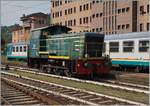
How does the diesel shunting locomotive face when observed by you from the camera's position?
facing the viewer and to the right of the viewer

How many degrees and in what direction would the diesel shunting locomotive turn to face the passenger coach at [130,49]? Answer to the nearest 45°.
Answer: approximately 90° to its left
